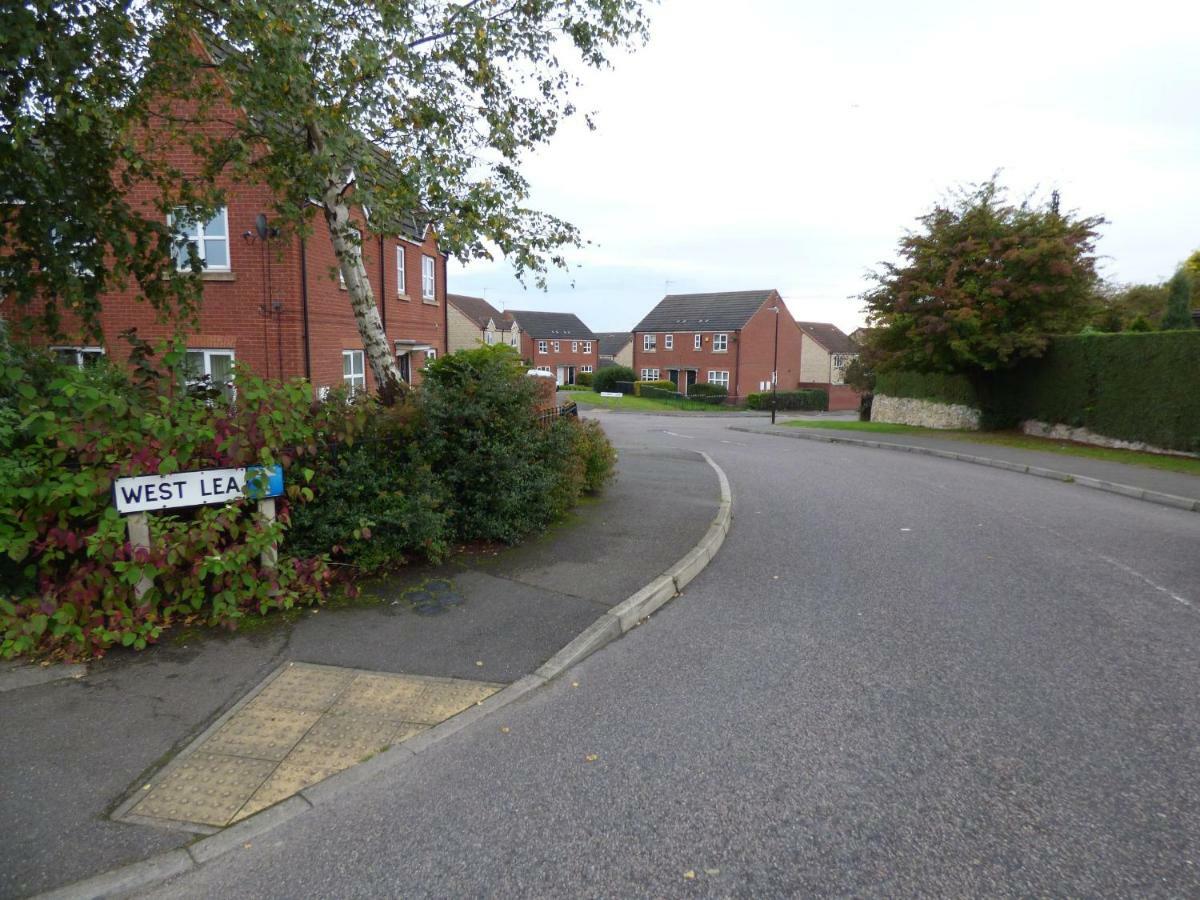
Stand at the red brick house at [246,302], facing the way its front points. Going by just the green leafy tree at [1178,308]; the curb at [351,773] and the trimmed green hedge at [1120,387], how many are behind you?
0

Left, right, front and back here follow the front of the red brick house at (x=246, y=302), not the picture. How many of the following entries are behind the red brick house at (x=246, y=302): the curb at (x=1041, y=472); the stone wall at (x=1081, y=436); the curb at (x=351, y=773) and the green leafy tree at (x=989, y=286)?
0

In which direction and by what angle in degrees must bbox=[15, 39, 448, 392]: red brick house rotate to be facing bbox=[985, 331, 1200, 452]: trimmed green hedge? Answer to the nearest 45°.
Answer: approximately 45° to its left

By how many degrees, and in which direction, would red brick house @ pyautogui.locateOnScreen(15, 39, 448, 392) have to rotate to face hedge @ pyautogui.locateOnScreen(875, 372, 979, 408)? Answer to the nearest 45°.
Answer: approximately 45° to its left

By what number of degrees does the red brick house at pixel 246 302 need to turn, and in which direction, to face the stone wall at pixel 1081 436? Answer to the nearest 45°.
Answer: approximately 45° to its left

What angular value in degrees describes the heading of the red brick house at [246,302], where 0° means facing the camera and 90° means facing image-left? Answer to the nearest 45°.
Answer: approximately 315°

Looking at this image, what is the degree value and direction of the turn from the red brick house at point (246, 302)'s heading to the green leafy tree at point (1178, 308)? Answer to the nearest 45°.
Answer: approximately 45° to its left

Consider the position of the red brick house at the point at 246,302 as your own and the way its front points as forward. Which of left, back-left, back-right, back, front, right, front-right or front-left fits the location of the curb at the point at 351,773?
front-right

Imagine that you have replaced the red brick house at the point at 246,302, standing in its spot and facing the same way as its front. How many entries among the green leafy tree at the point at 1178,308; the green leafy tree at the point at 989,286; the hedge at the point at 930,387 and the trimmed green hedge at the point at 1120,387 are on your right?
0

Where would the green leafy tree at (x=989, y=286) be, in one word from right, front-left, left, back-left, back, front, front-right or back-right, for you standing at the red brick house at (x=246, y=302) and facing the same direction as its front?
front-left

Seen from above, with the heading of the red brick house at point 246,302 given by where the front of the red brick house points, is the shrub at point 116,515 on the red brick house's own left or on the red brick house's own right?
on the red brick house's own right

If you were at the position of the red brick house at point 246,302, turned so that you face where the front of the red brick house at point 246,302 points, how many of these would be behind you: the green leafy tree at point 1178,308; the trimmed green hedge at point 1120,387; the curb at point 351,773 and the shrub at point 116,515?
0

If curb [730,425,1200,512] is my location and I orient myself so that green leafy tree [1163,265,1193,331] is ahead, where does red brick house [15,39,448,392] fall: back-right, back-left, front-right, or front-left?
back-left
